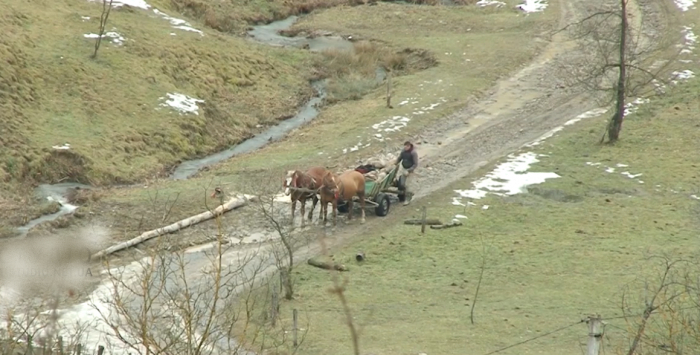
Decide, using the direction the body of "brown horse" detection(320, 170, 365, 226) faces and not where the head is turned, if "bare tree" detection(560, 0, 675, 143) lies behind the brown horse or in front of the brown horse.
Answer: behind

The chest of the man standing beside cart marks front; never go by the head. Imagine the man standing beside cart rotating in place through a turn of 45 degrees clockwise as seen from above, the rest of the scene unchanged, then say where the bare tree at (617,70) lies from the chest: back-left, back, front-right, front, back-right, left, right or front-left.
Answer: back-right

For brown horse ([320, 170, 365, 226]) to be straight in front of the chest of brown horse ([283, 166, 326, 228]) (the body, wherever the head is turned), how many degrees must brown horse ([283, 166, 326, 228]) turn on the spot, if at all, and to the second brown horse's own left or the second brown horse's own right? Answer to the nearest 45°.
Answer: approximately 135° to the second brown horse's own left

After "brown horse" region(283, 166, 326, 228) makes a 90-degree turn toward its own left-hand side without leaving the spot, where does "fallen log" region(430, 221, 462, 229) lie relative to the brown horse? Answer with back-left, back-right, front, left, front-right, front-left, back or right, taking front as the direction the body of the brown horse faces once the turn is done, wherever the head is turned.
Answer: front-left

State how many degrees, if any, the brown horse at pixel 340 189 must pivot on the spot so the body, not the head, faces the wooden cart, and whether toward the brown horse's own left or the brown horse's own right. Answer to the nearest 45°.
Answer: approximately 180°

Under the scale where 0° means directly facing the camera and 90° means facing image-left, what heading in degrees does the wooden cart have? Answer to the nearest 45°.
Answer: approximately 45°

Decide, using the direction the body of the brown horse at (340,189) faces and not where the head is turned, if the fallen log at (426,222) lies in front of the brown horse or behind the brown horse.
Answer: behind

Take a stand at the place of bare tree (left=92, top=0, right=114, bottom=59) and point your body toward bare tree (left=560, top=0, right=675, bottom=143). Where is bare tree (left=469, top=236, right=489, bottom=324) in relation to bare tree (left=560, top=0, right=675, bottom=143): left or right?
right

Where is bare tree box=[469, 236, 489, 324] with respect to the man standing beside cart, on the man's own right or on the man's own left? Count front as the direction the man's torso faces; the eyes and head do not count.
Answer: on the man's own left

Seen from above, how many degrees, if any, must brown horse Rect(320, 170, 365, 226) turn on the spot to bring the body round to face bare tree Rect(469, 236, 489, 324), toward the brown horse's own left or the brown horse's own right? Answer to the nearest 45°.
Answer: approximately 90° to the brown horse's own left
